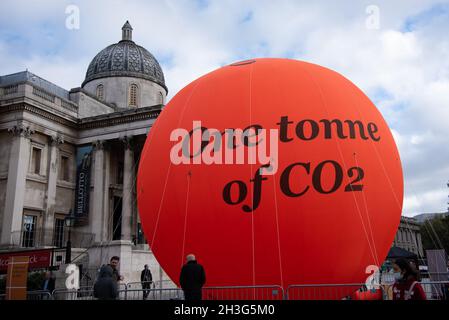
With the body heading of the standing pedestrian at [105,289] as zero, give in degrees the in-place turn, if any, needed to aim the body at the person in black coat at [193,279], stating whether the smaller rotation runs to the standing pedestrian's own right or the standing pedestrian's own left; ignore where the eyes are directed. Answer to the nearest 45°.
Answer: approximately 90° to the standing pedestrian's own right

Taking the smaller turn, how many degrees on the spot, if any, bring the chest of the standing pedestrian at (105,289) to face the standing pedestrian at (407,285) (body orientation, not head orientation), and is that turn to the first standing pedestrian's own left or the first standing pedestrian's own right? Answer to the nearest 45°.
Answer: approximately 135° to the first standing pedestrian's own right

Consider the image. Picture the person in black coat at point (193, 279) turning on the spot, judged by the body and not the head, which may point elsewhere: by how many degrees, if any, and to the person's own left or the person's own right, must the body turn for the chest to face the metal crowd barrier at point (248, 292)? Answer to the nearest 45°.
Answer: approximately 90° to the person's own right

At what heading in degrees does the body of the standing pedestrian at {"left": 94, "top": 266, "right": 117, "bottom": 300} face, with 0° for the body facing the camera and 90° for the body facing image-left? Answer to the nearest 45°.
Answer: approximately 180°

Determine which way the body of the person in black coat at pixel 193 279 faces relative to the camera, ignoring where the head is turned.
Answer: away from the camera

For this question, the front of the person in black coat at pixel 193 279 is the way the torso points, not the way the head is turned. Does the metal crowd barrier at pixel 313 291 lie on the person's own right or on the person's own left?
on the person's own right

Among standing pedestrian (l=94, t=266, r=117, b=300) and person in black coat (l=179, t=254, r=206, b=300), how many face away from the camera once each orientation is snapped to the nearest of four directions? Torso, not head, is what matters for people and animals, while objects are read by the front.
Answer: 2
